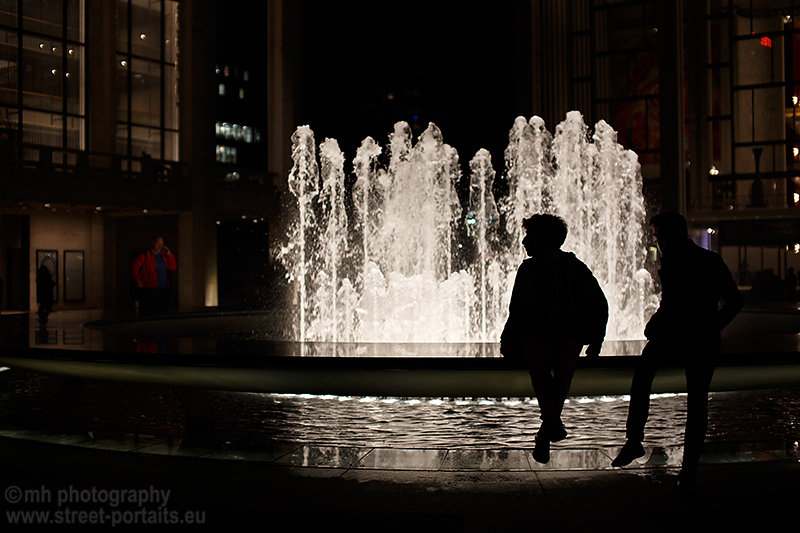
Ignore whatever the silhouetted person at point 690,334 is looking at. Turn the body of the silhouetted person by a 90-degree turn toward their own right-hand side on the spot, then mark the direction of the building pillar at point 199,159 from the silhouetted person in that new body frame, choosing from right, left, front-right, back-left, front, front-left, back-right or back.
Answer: front

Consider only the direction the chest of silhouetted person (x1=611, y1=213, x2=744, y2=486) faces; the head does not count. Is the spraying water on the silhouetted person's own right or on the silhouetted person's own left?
on the silhouetted person's own right

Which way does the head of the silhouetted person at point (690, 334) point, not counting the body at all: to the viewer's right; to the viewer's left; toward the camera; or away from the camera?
to the viewer's left

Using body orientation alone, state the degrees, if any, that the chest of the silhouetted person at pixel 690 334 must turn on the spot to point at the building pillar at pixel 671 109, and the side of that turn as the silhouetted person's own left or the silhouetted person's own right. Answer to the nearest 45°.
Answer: approximately 135° to the silhouetted person's own right

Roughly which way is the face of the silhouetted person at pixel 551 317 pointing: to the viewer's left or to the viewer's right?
to the viewer's left

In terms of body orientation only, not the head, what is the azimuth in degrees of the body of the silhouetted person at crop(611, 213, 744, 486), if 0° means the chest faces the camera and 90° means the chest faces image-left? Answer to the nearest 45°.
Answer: approximately 45°

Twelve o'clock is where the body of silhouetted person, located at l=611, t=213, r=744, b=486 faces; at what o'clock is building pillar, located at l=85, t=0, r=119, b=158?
The building pillar is roughly at 3 o'clock from the silhouetted person.

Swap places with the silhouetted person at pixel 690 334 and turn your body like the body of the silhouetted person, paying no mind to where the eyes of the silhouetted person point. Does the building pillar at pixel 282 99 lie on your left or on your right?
on your right

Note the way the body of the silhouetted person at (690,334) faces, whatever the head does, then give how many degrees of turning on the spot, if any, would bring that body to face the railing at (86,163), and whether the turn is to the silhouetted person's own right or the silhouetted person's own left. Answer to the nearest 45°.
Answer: approximately 90° to the silhouetted person's own right
